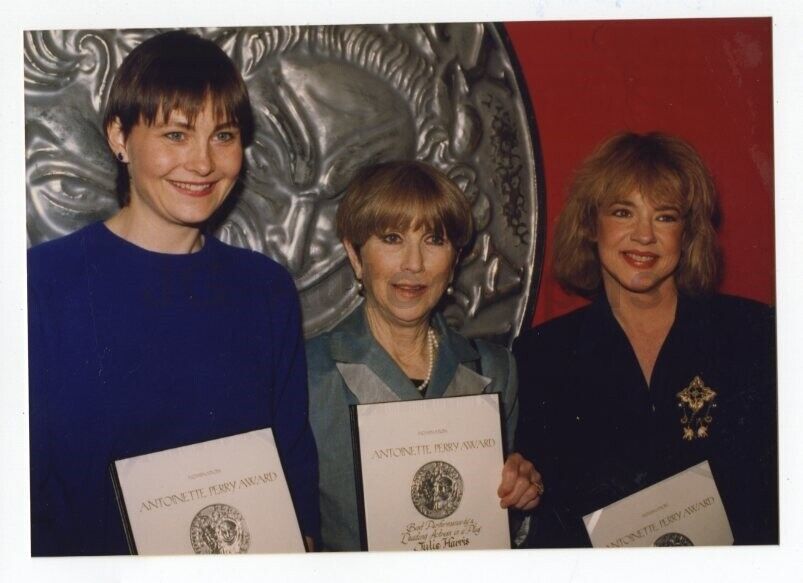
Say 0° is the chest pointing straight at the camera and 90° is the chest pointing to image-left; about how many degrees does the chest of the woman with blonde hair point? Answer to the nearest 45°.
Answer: approximately 0°

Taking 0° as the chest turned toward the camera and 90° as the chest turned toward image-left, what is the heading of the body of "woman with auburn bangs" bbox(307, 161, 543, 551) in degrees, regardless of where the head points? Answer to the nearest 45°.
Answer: approximately 0°
